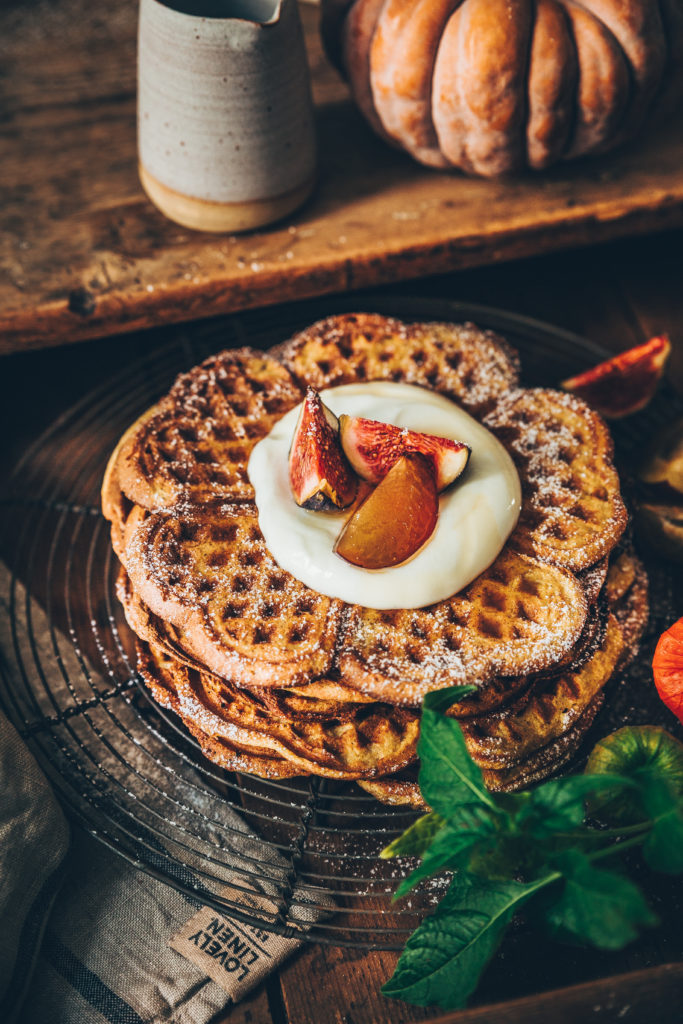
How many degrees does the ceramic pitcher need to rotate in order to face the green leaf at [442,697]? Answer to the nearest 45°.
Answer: approximately 45° to its right

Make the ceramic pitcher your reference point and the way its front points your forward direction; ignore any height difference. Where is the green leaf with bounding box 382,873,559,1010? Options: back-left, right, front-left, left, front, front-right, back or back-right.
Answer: front-right
